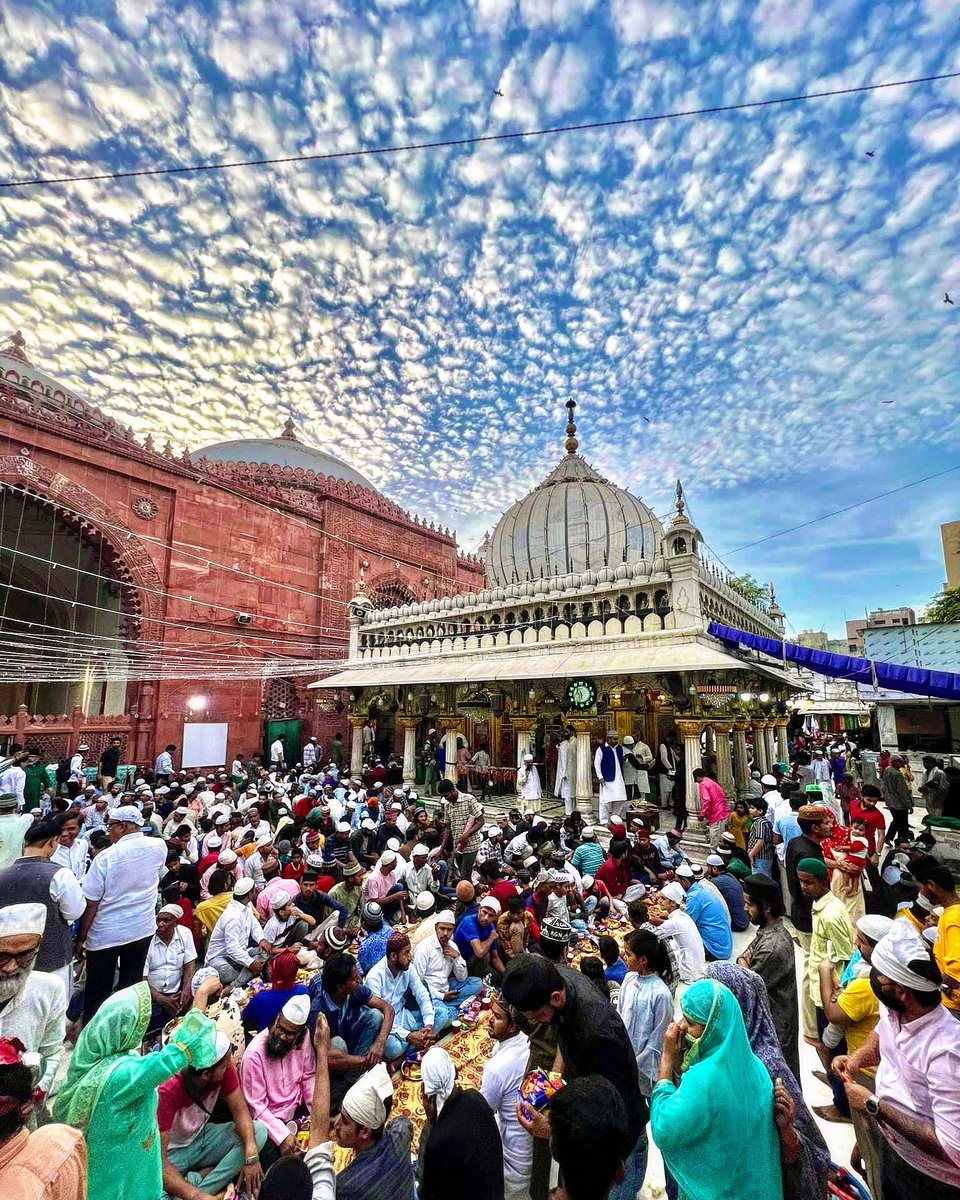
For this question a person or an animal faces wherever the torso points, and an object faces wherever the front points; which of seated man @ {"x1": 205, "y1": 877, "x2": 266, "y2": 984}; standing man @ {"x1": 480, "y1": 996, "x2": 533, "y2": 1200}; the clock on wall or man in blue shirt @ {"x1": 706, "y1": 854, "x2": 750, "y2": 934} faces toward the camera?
the clock on wall

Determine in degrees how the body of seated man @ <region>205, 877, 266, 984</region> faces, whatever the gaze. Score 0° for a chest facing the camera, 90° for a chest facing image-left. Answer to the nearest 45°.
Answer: approximately 270°

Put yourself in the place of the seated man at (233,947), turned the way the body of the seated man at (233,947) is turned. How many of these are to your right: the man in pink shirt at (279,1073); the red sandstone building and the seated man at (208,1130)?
2

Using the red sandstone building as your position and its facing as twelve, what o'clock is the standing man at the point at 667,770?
The standing man is roughly at 12 o'clock from the red sandstone building.

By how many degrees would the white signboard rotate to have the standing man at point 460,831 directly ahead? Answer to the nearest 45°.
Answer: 0° — it already faces them

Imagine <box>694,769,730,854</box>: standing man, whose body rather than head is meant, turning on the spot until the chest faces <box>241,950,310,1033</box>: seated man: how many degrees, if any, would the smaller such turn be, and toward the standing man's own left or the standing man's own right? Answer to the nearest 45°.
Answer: approximately 90° to the standing man's own left

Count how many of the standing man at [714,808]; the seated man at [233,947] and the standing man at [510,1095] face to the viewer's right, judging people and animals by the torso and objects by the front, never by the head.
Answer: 1

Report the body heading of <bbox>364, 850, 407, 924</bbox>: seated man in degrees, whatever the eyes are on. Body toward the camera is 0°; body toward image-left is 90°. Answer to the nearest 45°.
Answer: approximately 315°

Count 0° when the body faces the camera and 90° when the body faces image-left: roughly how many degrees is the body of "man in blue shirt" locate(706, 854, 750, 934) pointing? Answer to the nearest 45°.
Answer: approximately 90°

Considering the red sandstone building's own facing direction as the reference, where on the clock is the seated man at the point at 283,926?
The seated man is roughly at 1 o'clock from the red sandstone building.

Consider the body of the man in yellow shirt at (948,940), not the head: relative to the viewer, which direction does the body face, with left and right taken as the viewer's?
facing to the left of the viewer
